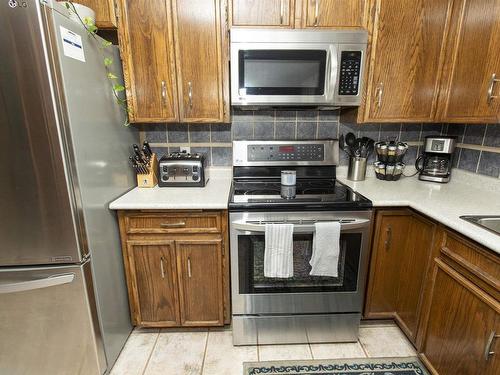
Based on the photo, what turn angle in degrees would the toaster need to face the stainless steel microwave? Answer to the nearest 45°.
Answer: approximately 90° to its left

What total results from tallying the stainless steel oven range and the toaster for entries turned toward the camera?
2

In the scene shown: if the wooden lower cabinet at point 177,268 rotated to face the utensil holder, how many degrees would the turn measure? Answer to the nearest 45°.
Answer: approximately 90° to its left

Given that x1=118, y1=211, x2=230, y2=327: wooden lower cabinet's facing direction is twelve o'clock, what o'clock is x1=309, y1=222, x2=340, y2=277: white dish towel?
The white dish towel is roughly at 10 o'clock from the wooden lower cabinet.

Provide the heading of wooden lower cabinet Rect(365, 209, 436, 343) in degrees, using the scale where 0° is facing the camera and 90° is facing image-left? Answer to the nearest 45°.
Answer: approximately 45°

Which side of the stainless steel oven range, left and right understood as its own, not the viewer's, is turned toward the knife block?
right

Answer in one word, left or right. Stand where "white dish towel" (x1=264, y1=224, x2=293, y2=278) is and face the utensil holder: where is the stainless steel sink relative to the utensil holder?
right
